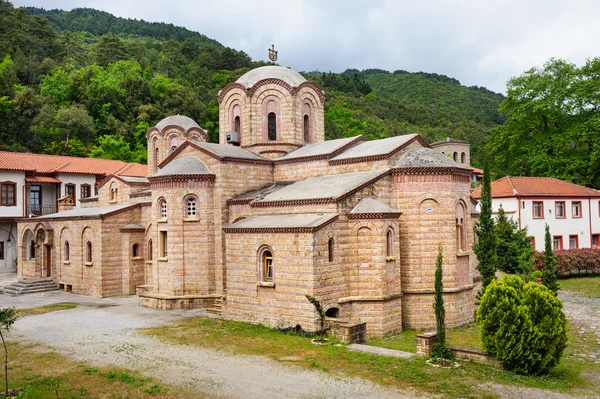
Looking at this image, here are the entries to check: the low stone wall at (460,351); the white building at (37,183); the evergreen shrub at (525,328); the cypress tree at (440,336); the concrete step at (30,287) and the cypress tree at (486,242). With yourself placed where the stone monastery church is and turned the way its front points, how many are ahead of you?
2

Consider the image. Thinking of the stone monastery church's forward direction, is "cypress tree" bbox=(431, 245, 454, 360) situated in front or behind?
behind

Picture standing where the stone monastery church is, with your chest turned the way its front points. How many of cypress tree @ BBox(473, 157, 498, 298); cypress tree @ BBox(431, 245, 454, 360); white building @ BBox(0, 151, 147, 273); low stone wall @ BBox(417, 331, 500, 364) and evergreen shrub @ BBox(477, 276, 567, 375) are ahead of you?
1

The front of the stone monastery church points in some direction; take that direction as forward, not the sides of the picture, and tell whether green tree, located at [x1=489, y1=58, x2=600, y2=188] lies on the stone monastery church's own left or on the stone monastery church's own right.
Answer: on the stone monastery church's own right

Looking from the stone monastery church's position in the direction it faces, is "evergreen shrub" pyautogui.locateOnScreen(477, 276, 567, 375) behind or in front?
behind

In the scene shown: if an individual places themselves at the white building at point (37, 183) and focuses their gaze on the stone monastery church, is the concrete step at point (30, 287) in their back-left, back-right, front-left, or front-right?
front-right

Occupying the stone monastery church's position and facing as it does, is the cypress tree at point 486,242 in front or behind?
behind

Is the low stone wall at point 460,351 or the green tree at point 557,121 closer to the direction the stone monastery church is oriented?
the green tree
